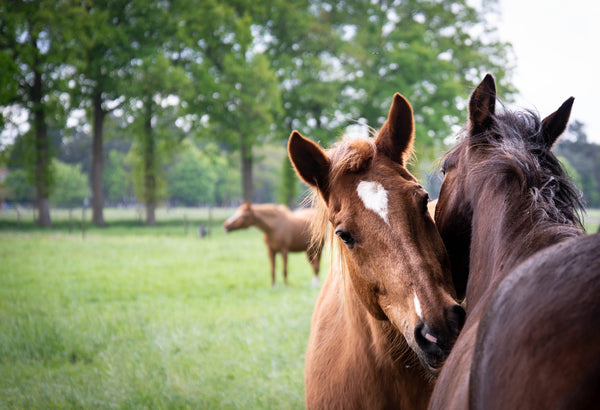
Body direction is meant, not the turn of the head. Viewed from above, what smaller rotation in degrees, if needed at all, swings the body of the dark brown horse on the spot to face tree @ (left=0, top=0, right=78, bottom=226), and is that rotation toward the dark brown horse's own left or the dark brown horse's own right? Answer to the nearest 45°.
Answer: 0° — it already faces it

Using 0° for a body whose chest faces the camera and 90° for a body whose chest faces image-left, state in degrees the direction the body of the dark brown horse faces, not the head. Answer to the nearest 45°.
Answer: approximately 135°

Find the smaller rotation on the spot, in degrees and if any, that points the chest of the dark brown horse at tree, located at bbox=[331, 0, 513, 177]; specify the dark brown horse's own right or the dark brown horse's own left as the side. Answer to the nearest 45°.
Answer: approximately 45° to the dark brown horse's own right

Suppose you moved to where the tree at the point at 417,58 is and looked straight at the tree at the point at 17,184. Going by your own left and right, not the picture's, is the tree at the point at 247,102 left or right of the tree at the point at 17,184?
right
